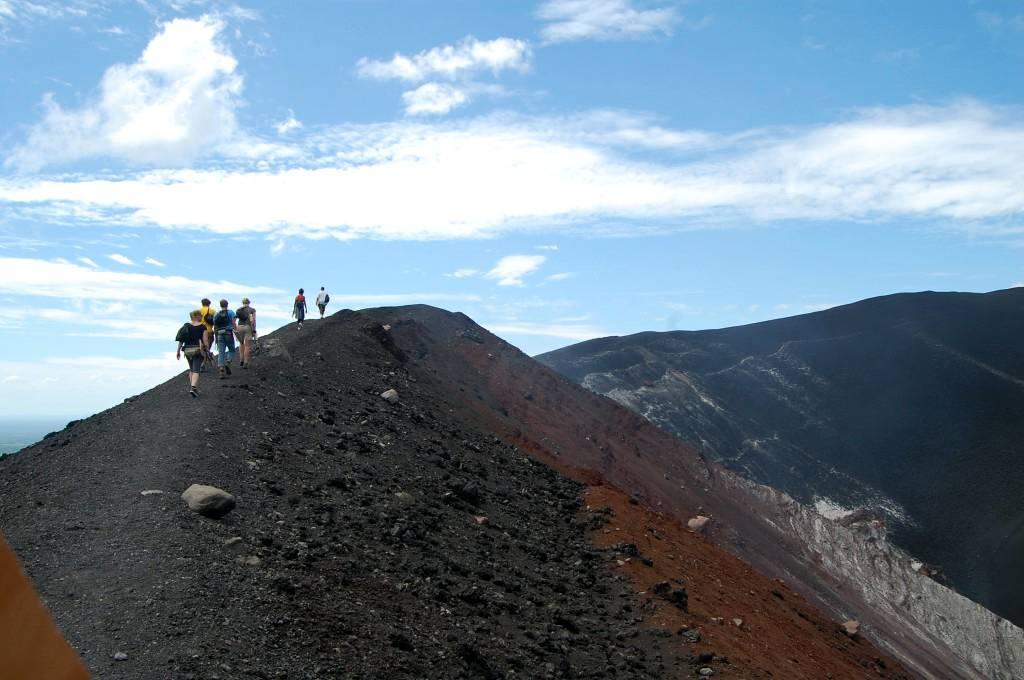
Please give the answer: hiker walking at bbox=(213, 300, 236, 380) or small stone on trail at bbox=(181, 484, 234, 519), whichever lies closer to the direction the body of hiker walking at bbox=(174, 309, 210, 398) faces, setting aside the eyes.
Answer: the hiker walking

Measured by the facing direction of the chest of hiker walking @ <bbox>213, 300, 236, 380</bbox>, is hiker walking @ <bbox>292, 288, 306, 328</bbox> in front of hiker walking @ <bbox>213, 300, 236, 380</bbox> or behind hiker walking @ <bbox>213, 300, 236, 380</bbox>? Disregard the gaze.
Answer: in front

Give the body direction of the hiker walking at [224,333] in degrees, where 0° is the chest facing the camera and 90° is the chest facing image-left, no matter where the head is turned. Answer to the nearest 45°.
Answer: approximately 180°

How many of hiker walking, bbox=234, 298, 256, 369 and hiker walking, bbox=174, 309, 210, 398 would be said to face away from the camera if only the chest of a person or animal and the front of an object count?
2

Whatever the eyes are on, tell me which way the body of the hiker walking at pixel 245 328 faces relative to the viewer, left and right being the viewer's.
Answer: facing away from the viewer

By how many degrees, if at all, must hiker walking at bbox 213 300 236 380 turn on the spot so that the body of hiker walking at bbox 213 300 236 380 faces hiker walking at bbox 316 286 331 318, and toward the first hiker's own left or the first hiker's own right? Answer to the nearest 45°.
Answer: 0° — they already face them

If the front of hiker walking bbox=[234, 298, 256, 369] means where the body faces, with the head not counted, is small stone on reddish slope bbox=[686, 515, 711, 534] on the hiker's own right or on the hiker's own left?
on the hiker's own right

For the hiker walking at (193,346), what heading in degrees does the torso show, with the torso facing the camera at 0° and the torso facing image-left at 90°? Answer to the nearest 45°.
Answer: approximately 180°

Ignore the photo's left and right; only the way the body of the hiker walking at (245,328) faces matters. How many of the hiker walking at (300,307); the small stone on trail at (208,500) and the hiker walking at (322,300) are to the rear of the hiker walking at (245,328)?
1

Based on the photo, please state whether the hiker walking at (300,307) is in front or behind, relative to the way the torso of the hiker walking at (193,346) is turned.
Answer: in front

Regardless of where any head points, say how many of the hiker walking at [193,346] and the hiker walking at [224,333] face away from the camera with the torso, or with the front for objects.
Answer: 2
